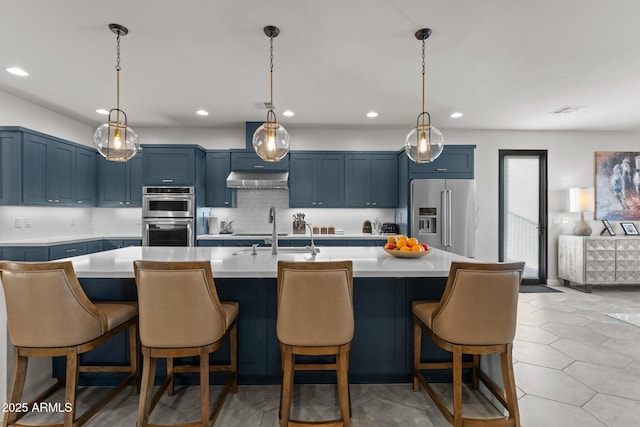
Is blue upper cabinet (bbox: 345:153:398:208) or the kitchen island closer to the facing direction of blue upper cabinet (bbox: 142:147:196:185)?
the kitchen island

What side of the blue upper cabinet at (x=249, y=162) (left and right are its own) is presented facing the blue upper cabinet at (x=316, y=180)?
left

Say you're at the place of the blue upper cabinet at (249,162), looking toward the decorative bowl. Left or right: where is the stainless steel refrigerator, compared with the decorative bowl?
left

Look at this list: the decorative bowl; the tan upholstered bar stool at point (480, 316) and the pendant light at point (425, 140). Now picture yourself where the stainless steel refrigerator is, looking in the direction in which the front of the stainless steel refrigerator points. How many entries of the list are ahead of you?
3

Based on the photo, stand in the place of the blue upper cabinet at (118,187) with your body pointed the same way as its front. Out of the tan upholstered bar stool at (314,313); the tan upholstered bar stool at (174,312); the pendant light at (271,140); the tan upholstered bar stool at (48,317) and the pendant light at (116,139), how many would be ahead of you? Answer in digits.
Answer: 5

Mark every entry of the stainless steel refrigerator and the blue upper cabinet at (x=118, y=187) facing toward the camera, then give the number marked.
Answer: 2

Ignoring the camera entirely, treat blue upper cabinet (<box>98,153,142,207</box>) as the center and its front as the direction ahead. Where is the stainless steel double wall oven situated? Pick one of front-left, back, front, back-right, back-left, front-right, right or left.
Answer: front-left

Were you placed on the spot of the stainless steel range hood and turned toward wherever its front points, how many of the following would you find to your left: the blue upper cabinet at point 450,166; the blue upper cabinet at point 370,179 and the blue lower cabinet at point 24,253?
2

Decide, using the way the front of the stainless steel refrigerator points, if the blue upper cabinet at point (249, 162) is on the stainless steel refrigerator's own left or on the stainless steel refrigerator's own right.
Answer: on the stainless steel refrigerator's own right

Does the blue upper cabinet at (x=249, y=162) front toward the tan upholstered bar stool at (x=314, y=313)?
yes

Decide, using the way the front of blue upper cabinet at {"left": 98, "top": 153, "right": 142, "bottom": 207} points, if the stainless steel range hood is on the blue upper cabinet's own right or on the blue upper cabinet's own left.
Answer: on the blue upper cabinet's own left

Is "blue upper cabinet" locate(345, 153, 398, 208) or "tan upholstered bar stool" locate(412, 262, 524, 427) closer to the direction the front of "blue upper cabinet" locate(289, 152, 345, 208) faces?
the tan upholstered bar stool

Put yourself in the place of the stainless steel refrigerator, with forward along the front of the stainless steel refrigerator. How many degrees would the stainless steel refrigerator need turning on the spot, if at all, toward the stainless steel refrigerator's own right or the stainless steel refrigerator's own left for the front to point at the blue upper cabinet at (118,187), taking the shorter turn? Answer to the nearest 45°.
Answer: approximately 90° to the stainless steel refrigerator's own right

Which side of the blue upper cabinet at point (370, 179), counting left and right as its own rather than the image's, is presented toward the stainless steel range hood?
right

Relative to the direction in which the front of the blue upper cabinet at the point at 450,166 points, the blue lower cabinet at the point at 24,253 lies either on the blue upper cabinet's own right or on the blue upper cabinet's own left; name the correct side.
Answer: on the blue upper cabinet's own right
